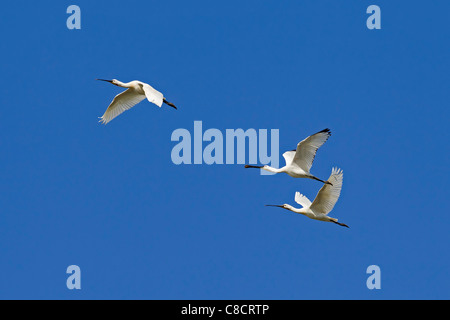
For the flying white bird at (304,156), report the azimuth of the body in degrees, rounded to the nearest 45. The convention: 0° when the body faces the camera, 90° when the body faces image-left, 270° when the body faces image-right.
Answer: approximately 90°

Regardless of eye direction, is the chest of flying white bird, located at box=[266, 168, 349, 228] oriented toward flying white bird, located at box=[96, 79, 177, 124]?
yes

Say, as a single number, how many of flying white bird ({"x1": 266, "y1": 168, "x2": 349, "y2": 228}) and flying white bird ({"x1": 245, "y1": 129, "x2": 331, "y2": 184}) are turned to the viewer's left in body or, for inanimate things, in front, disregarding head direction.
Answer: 2

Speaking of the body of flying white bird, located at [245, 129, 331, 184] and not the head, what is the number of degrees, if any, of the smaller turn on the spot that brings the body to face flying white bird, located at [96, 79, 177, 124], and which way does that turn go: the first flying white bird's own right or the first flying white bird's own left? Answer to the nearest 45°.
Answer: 0° — it already faces it

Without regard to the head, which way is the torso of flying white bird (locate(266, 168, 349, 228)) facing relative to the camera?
to the viewer's left
